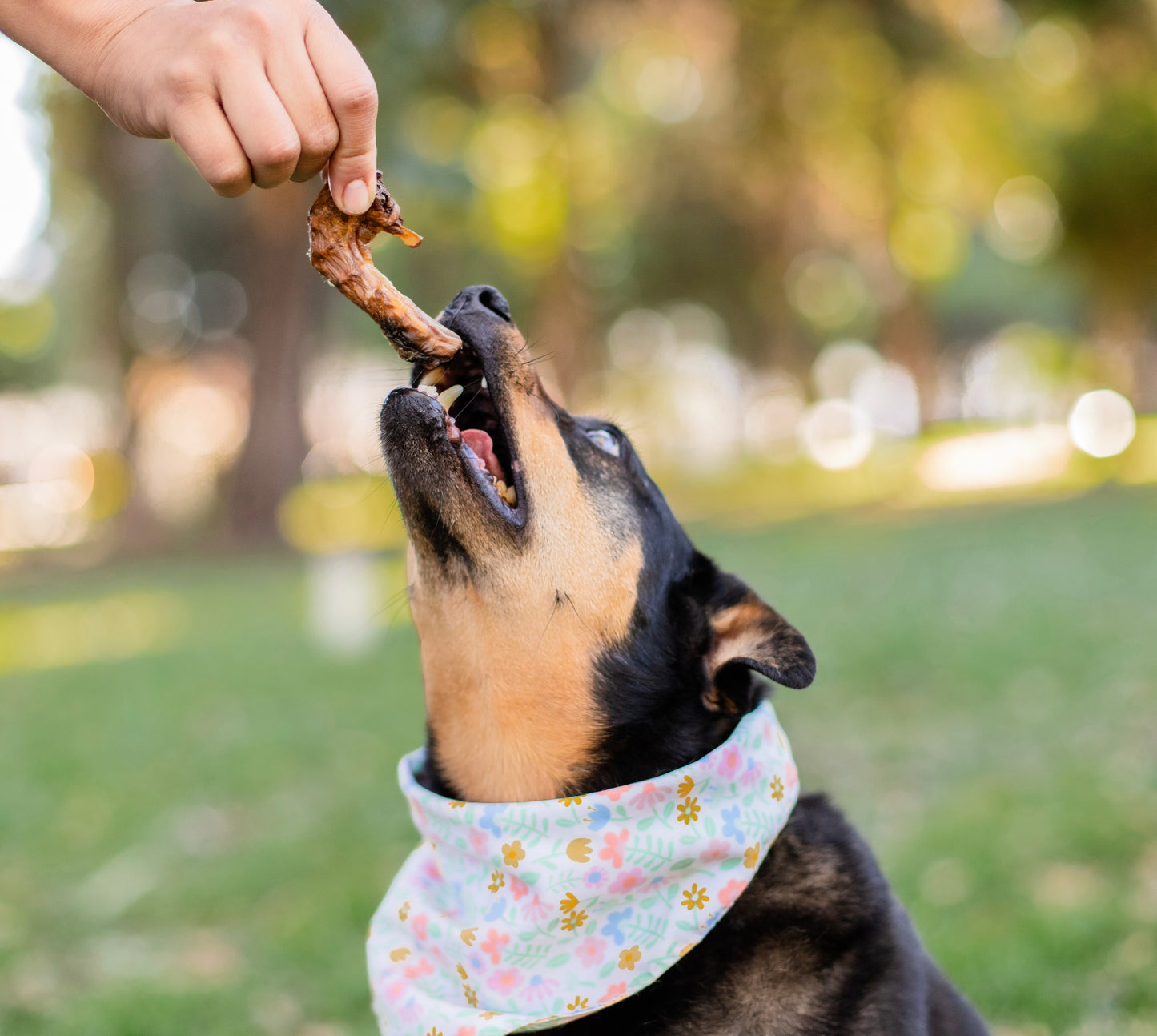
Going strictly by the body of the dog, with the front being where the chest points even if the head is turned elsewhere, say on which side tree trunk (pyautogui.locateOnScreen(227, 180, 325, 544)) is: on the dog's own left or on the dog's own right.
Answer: on the dog's own right

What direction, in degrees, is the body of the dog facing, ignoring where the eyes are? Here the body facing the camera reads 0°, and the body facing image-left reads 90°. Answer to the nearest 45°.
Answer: approximately 45°
